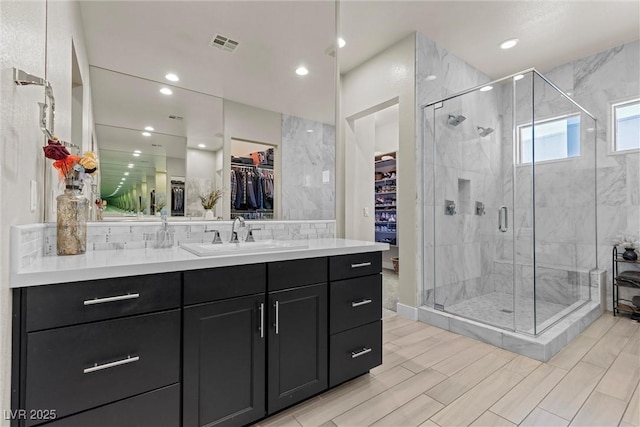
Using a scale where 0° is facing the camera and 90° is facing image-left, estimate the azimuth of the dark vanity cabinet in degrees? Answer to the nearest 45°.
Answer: approximately 315°

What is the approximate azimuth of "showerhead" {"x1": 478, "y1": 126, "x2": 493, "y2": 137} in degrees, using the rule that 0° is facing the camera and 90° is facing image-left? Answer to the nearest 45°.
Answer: approximately 315°

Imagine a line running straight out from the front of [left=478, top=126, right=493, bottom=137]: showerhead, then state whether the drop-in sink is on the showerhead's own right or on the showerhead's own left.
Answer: on the showerhead's own right

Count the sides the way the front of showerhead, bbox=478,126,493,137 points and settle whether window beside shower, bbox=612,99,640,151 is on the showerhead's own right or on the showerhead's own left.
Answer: on the showerhead's own left

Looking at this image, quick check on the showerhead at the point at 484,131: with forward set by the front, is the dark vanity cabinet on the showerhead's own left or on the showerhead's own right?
on the showerhead's own right

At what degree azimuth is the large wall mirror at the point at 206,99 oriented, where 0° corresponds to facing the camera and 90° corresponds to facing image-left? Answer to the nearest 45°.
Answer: approximately 315°

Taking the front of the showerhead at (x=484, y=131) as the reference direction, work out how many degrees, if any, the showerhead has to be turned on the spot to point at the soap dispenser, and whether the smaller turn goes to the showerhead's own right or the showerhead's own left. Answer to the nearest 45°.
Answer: approximately 90° to the showerhead's own right

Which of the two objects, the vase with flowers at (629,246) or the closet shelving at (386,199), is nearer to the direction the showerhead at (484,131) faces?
the vase with flowers

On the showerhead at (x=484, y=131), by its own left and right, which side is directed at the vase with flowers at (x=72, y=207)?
right

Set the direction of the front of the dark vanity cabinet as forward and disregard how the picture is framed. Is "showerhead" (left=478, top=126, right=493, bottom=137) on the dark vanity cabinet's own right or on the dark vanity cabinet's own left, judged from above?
on the dark vanity cabinet's own left
